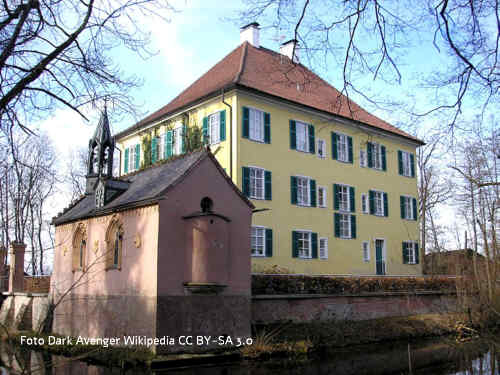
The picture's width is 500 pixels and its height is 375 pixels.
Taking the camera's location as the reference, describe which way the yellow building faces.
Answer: facing the viewer and to the right of the viewer

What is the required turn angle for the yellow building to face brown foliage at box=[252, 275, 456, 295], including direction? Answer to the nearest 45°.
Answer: approximately 45° to its right
